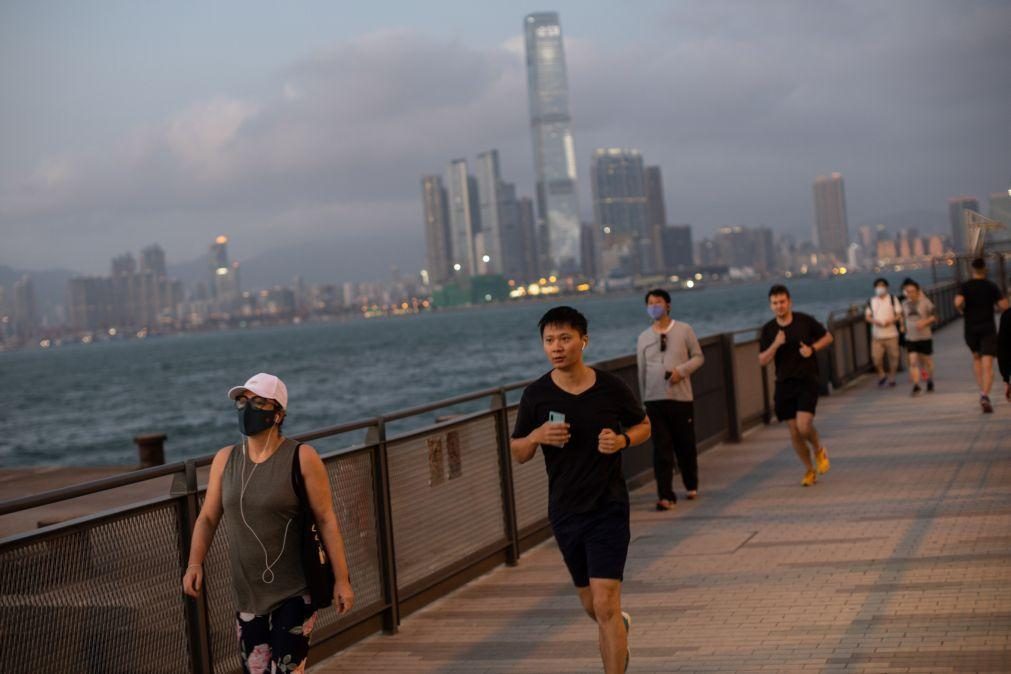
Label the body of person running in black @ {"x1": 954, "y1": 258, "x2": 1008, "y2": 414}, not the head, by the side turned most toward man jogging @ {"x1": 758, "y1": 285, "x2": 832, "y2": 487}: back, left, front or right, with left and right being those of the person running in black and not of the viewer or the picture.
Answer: back

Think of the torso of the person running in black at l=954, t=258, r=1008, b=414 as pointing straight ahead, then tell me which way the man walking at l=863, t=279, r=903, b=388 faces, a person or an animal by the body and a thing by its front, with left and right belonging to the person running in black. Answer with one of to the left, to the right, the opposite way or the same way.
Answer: the opposite way

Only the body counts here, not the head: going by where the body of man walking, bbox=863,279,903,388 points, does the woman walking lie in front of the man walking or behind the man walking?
in front

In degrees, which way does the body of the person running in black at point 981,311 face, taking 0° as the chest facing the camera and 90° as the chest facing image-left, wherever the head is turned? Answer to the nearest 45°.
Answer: approximately 180°

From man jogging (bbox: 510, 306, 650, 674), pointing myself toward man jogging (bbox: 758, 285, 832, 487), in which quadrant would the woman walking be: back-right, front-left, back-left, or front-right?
back-left

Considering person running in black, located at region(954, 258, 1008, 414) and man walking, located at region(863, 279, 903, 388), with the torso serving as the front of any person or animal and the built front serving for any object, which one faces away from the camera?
the person running in black

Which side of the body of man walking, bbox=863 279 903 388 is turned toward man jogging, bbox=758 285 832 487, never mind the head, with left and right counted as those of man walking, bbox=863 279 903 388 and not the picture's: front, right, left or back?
front

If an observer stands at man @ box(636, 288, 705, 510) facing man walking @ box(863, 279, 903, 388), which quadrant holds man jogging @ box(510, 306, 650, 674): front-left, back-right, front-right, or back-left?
back-right
